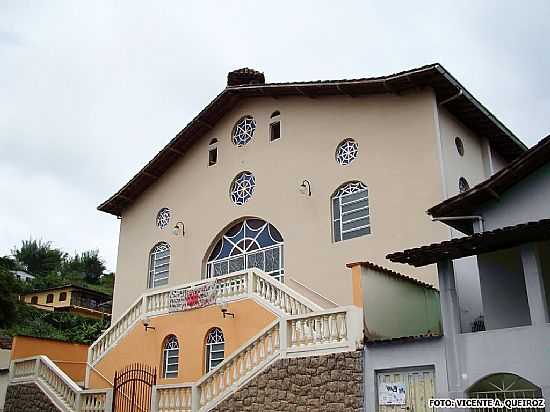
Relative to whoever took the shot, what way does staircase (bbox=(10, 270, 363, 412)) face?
facing the viewer and to the left of the viewer

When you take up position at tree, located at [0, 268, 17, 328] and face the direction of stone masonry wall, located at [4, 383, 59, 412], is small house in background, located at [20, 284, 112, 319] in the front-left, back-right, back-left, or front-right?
back-left

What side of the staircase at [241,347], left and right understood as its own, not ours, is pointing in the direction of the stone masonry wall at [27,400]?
right

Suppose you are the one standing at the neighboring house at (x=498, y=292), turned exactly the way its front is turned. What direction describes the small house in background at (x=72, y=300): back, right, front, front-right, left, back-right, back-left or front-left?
right

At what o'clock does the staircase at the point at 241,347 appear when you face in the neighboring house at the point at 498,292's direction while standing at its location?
The staircase is roughly at 2 o'clock from the neighboring house.

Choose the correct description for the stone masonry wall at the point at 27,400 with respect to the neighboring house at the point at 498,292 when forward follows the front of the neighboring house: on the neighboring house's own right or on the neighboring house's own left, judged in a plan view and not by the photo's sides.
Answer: on the neighboring house's own right

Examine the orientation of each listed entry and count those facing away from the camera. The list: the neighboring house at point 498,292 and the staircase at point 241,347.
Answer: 0

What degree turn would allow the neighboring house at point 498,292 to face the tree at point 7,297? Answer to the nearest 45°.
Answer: approximately 90° to its right

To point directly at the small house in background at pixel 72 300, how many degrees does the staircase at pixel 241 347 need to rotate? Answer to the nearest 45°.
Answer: approximately 135° to its right

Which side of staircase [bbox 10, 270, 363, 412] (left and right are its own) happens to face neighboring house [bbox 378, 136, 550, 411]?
left

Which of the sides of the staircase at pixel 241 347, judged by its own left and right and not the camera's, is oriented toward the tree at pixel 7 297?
right

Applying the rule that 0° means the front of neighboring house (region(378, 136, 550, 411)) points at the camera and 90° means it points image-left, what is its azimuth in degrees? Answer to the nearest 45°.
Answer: approximately 45°
